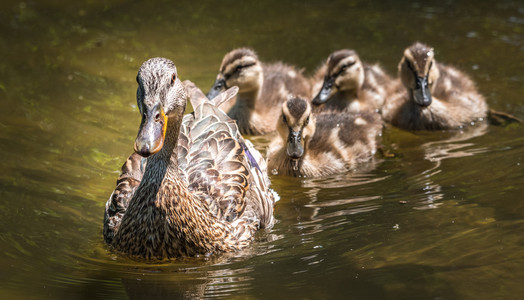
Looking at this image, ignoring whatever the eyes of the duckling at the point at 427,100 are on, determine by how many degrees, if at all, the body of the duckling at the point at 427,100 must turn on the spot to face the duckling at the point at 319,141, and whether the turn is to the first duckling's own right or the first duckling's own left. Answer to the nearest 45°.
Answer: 0° — it already faces it

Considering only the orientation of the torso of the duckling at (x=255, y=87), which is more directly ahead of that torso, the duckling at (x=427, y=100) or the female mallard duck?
the female mallard duck

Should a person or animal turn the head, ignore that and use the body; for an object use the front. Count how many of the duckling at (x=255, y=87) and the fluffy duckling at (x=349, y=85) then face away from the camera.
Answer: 0

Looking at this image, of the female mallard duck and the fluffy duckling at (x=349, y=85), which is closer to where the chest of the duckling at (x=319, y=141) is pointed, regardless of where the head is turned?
the female mallard duck

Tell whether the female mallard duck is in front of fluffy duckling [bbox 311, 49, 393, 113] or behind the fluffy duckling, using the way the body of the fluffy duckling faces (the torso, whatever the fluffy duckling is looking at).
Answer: in front

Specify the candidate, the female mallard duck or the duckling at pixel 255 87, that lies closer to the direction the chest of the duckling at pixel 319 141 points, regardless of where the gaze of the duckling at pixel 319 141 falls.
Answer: the female mallard duck

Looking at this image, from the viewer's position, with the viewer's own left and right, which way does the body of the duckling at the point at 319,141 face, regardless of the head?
facing the viewer and to the left of the viewer

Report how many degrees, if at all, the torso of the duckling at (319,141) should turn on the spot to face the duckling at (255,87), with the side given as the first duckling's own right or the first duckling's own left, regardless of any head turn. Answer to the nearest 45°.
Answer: approximately 90° to the first duckling's own right

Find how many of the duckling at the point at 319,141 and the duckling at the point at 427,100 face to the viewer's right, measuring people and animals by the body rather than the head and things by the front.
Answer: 0

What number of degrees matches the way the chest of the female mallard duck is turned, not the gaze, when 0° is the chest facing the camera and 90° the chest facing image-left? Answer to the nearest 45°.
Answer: approximately 45°

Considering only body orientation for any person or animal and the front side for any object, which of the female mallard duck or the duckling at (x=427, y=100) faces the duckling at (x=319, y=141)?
the duckling at (x=427, y=100)

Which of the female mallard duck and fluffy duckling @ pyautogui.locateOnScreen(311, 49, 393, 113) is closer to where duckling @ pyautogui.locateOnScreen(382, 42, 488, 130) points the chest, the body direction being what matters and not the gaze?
the female mallard duck

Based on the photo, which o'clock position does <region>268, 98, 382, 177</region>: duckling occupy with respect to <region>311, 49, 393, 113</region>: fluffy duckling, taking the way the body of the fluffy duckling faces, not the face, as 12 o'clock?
The duckling is roughly at 11 o'clock from the fluffy duckling.
